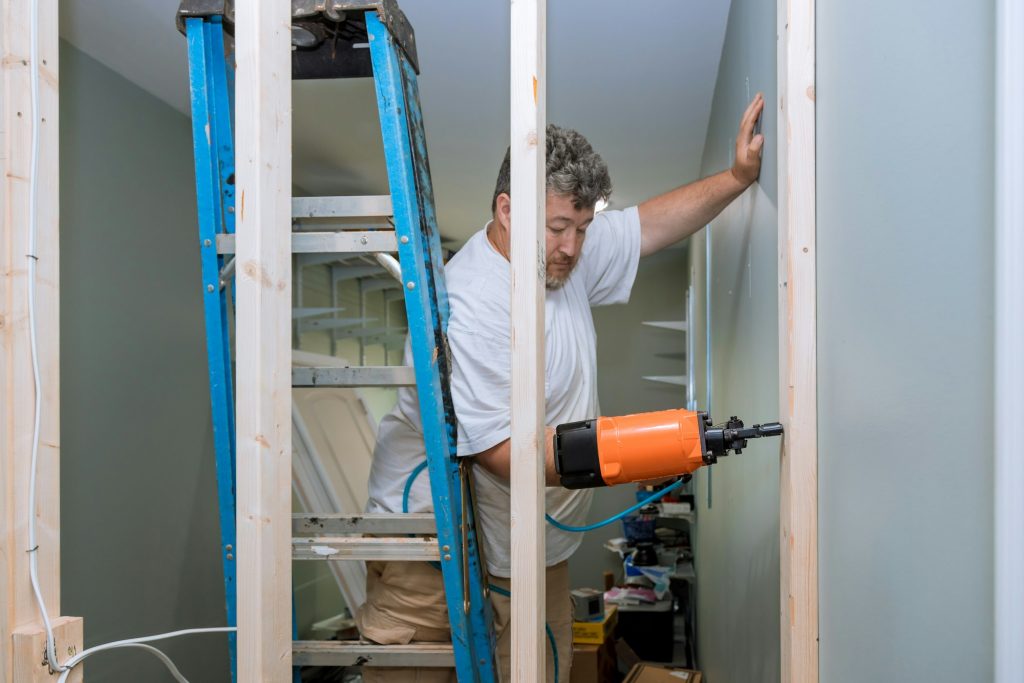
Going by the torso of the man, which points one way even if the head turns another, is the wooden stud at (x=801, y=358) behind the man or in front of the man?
in front

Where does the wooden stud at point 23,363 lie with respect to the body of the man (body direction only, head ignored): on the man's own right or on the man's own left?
on the man's own right

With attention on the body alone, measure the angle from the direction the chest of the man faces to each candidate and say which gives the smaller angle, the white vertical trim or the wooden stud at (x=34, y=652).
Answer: the white vertical trim

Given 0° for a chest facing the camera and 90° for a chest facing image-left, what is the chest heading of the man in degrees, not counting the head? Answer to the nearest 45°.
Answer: approximately 315°

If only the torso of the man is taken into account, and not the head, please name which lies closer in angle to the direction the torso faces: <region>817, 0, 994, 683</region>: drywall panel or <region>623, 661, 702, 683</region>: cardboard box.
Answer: the drywall panel

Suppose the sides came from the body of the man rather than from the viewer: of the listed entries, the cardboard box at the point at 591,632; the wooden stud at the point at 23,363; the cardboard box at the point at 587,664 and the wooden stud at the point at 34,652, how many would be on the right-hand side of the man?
2

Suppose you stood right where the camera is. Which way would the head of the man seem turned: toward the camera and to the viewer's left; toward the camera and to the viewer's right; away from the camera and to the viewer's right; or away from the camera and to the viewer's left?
toward the camera and to the viewer's right

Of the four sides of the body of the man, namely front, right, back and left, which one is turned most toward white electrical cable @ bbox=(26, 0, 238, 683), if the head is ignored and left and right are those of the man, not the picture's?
right

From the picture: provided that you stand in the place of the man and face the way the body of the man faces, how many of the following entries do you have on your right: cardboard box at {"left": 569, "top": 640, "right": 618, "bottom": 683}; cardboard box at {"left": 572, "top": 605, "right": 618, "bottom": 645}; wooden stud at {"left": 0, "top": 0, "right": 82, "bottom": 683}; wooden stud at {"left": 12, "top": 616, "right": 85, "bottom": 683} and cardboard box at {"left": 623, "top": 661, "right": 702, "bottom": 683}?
2

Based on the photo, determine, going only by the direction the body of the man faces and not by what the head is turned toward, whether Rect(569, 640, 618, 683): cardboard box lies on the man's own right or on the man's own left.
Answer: on the man's own left
